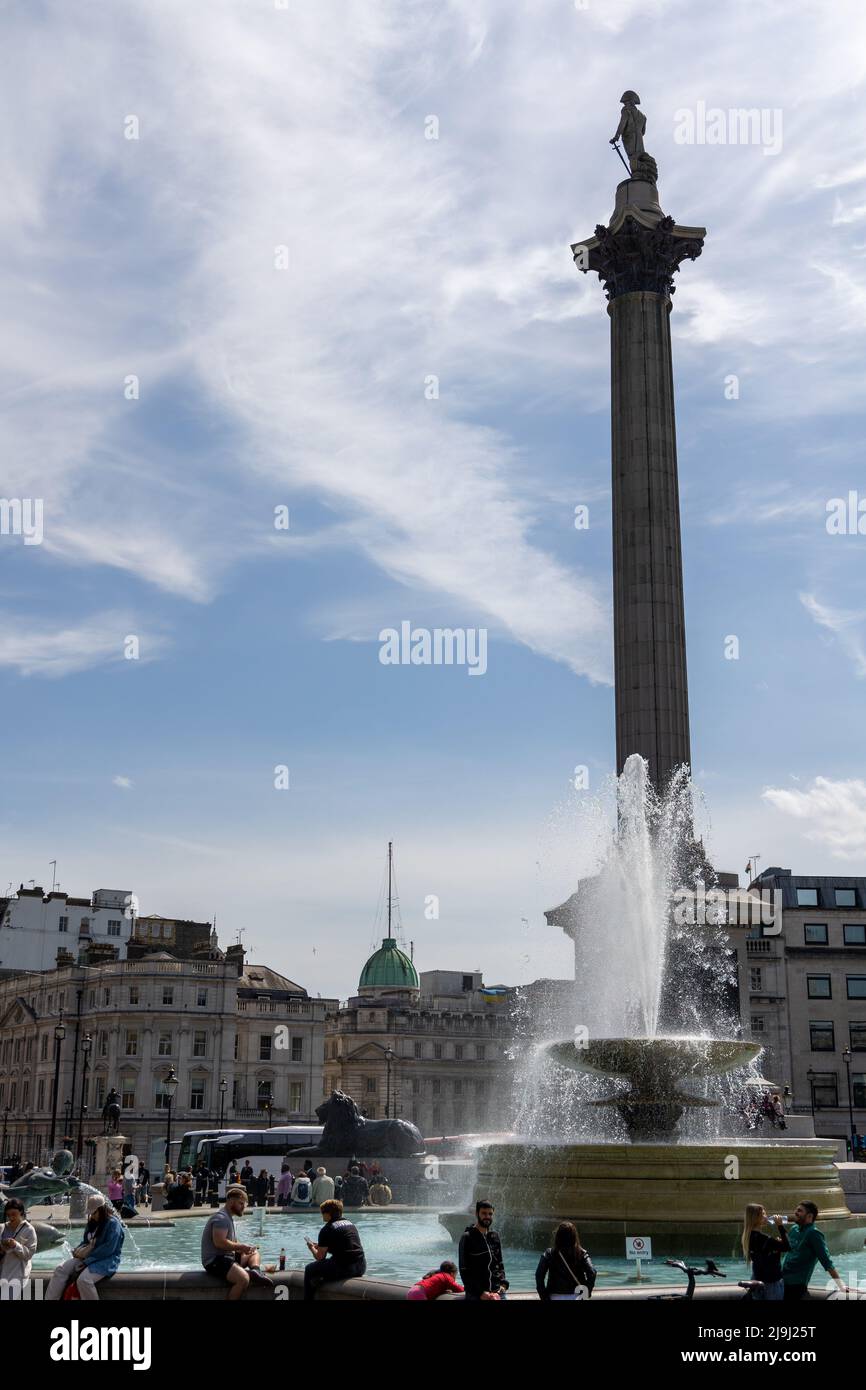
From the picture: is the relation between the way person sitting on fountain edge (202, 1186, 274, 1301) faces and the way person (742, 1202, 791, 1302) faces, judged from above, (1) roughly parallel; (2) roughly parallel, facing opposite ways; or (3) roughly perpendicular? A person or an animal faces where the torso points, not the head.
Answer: roughly parallel

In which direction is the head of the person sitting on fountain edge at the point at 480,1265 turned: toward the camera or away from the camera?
toward the camera

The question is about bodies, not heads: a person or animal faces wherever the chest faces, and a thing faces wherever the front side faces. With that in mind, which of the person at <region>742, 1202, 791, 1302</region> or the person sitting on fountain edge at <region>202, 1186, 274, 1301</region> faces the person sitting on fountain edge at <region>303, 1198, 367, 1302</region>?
the person sitting on fountain edge at <region>202, 1186, 274, 1301</region>

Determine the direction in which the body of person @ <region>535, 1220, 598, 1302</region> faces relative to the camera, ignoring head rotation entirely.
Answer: away from the camera

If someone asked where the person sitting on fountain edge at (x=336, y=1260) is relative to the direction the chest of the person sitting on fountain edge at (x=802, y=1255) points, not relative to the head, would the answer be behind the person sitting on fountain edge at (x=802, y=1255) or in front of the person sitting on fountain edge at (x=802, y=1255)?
in front

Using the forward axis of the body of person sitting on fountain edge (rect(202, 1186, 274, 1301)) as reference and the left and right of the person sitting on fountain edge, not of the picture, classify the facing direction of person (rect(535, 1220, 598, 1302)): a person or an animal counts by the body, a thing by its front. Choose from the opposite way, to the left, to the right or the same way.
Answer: to the left

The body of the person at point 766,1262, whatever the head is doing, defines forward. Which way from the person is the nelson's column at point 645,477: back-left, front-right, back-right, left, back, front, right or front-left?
left

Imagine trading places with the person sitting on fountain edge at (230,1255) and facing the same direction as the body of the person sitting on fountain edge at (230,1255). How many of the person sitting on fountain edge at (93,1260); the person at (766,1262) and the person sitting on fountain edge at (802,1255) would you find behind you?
1

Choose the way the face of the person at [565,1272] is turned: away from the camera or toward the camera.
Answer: away from the camera

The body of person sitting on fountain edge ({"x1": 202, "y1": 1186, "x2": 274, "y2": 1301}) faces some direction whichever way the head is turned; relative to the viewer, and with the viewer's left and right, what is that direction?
facing to the right of the viewer

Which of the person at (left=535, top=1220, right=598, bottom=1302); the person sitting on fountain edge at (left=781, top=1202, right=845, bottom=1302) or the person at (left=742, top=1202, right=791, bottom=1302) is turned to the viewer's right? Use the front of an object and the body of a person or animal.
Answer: the person at (left=742, top=1202, right=791, bottom=1302)

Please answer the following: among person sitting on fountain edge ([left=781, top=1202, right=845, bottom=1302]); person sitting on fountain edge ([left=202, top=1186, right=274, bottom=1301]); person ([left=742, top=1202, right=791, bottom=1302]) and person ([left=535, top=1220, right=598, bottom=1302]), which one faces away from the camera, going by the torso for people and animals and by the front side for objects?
person ([left=535, top=1220, right=598, bottom=1302])

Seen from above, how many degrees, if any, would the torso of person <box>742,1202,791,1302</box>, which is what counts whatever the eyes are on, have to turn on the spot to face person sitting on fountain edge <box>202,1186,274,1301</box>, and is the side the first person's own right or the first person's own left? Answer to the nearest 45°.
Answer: approximately 180°

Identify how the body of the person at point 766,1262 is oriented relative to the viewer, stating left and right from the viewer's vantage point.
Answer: facing to the right of the viewer

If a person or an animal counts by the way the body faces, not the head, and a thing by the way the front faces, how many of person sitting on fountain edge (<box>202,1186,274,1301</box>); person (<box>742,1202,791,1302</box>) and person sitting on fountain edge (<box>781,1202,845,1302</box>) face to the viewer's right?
2

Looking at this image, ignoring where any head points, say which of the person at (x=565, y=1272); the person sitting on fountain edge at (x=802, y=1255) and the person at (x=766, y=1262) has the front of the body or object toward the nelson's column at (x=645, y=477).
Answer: the person at (x=565, y=1272)
